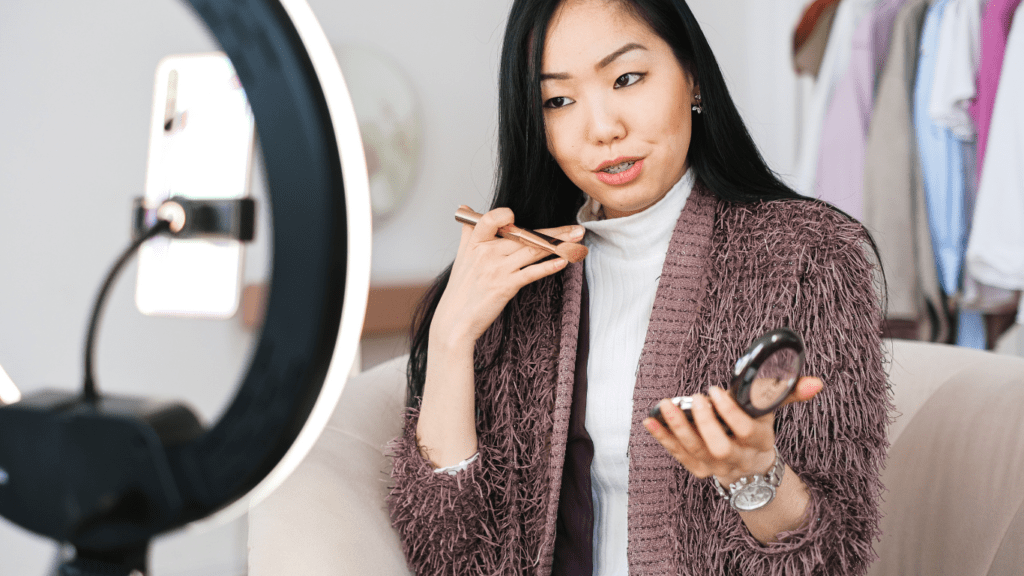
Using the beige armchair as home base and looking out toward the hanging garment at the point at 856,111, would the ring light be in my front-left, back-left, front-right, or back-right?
back-left

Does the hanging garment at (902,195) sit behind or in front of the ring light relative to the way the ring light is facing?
in front

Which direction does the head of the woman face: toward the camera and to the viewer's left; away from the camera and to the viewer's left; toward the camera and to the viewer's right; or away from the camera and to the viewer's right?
toward the camera and to the viewer's left

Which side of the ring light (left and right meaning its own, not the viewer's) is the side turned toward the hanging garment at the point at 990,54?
front

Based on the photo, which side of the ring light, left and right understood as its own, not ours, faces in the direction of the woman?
front

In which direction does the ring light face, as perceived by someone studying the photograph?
facing away from the viewer and to the right of the viewer

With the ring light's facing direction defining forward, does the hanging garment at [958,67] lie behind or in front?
in front
